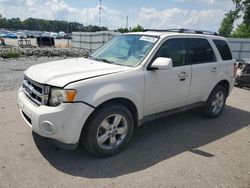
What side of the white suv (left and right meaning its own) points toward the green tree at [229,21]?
back

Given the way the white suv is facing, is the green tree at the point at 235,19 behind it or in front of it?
behind

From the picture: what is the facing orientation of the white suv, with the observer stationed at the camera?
facing the viewer and to the left of the viewer

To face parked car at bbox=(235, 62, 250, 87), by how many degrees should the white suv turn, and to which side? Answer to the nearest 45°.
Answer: approximately 180°
